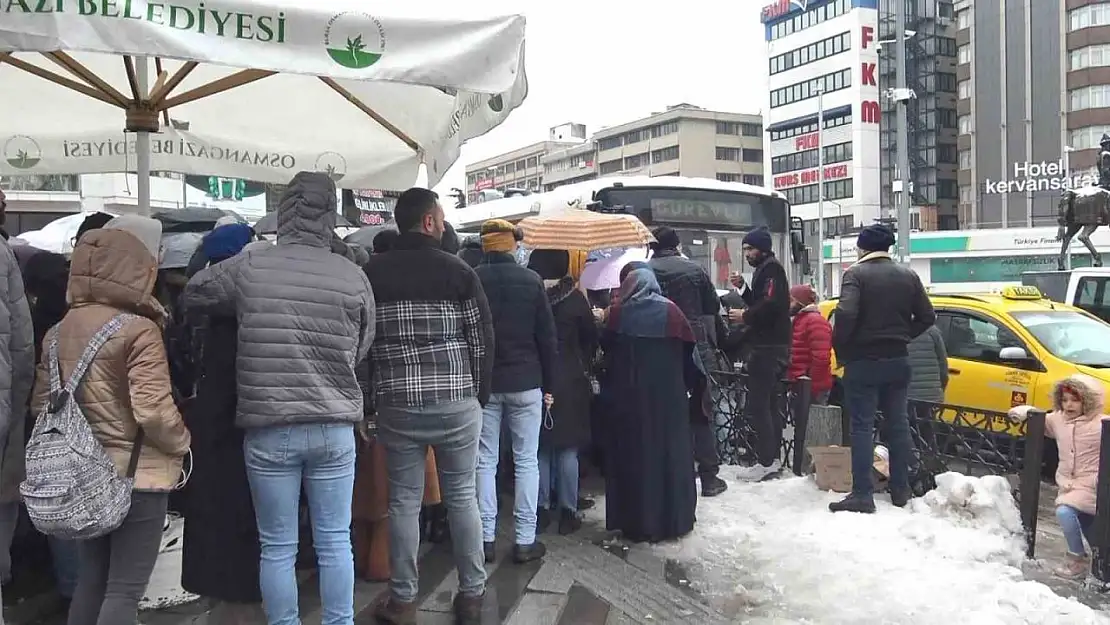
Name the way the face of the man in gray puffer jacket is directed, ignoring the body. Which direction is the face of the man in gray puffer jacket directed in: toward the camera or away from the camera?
away from the camera

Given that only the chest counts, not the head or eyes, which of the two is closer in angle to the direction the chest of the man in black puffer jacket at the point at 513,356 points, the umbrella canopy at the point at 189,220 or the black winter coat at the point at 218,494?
the umbrella canopy

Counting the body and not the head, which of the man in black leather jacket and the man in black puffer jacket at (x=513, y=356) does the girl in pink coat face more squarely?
the man in black puffer jacket

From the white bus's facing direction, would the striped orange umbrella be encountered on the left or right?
on its right

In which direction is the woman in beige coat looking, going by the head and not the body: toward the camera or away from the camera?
away from the camera

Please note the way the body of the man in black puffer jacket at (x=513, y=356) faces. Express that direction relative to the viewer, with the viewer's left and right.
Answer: facing away from the viewer

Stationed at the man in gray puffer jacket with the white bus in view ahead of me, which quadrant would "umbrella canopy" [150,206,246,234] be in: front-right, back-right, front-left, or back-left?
front-left

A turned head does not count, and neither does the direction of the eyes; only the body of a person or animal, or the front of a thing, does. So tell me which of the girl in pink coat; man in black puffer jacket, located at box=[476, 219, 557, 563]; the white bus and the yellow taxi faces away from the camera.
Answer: the man in black puffer jacket

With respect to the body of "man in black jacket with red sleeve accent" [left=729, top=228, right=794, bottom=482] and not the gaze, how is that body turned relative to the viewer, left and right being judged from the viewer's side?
facing to the left of the viewer

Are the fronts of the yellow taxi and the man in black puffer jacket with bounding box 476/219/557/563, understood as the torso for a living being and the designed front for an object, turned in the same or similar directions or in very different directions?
very different directions

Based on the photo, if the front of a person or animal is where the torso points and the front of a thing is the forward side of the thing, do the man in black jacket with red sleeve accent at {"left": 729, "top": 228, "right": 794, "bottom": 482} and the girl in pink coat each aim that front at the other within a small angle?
no

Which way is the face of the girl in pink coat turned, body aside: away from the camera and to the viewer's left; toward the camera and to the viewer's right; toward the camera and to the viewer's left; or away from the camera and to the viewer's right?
toward the camera and to the viewer's left

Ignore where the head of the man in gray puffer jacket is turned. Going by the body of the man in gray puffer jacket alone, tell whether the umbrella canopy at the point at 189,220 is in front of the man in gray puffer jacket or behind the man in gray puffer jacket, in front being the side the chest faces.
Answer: in front

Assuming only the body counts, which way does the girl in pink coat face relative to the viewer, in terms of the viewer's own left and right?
facing the viewer and to the left of the viewer

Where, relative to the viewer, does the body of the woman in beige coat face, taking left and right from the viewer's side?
facing away from the viewer and to the right of the viewer

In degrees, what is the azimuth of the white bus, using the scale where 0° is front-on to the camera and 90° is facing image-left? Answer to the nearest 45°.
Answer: approximately 315°

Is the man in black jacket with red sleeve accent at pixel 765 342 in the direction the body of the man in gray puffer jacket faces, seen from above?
no

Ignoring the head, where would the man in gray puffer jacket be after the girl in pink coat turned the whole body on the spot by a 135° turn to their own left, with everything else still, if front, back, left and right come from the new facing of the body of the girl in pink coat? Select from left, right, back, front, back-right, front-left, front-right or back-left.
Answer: back-right

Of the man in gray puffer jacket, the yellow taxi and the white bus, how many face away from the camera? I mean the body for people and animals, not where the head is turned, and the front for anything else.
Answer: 1

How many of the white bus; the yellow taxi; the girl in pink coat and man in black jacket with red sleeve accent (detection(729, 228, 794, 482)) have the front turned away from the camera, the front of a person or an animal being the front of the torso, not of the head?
0

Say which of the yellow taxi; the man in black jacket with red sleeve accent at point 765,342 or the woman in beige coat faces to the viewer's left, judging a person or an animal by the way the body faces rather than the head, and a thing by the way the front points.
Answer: the man in black jacket with red sleeve accent

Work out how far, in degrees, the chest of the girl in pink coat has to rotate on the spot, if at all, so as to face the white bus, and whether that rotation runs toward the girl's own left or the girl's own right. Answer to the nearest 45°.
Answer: approximately 90° to the girl's own right
